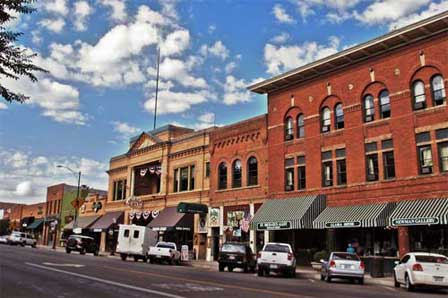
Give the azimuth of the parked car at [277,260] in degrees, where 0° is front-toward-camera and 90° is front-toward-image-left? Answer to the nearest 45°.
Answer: approximately 180°

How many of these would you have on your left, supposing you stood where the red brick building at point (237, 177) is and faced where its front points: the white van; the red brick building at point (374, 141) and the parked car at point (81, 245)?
1

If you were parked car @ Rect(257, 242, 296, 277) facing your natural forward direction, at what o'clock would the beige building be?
The beige building is roughly at 11 o'clock from the parked car.

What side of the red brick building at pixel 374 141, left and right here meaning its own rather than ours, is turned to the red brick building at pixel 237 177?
right

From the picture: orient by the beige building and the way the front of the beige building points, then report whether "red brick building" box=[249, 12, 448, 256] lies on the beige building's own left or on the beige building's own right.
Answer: on the beige building's own left

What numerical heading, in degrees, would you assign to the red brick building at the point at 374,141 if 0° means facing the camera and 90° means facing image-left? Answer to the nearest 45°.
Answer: approximately 45°

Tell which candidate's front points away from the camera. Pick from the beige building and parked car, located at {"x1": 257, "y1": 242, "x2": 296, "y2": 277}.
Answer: the parked car

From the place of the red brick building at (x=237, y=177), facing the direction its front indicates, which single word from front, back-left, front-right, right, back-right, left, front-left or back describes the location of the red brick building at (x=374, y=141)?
left

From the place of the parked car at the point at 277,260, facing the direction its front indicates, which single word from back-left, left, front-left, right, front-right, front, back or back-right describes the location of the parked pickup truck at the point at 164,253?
front-left
